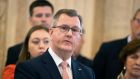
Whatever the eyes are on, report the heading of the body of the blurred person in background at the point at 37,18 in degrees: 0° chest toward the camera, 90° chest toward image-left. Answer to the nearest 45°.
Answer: approximately 0°

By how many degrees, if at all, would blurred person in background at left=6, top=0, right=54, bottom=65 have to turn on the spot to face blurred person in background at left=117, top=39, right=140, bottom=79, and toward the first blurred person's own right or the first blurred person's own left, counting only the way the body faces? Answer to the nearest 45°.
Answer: approximately 45° to the first blurred person's own left

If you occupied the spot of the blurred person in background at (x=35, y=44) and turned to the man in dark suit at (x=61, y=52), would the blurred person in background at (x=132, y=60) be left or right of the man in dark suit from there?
left

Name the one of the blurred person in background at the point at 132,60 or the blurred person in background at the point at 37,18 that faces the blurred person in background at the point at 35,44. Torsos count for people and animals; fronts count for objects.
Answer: the blurred person in background at the point at 37,18

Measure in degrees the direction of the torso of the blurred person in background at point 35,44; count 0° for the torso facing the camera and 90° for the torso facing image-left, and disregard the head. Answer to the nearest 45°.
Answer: approximately 315°
